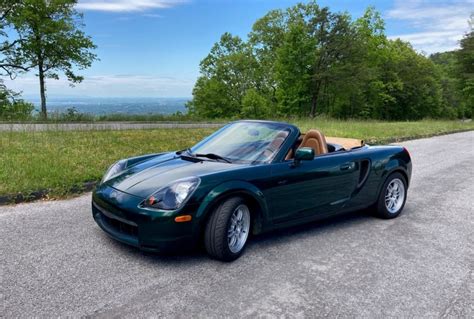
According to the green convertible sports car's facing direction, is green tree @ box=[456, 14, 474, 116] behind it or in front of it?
behind

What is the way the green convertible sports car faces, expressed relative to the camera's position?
facing the viewer and to the left of the viewer

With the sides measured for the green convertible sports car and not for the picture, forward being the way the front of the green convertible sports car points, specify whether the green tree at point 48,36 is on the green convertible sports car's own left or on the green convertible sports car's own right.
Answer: on the green convertible sports car's own right
